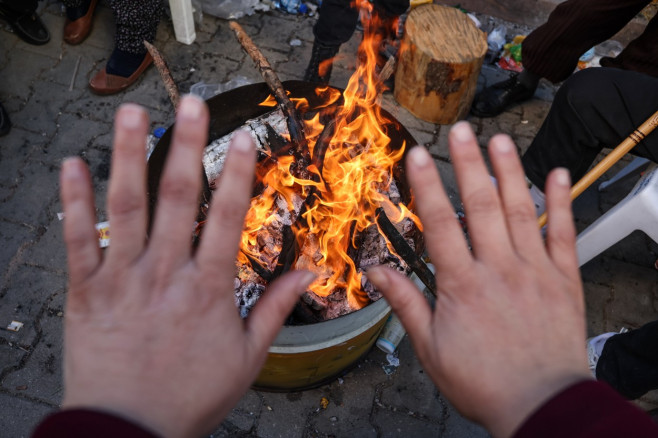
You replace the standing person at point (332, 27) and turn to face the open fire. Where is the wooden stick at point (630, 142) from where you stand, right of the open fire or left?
left
